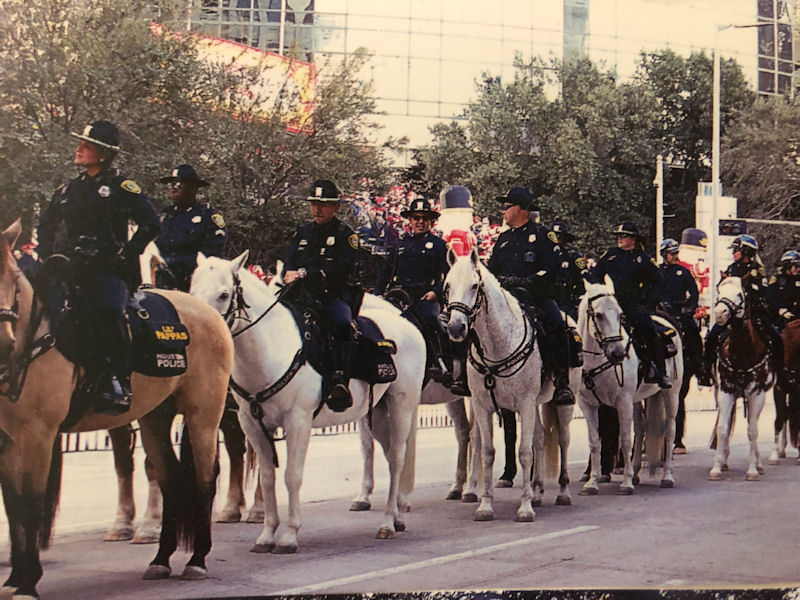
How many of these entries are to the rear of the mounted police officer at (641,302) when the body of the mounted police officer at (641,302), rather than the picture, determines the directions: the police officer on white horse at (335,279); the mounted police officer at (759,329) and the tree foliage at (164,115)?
1

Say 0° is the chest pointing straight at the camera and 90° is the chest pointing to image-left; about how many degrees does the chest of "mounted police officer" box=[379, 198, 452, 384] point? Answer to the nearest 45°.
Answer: approximately 45°

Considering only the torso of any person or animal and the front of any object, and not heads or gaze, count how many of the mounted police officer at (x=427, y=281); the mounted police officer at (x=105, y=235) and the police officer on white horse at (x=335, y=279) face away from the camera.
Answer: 0

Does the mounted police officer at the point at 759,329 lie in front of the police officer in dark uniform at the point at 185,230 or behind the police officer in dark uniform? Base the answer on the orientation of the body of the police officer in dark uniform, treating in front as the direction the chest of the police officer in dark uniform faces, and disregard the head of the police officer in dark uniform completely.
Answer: behind

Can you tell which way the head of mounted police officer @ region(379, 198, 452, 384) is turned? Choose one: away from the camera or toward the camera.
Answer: toward the camera

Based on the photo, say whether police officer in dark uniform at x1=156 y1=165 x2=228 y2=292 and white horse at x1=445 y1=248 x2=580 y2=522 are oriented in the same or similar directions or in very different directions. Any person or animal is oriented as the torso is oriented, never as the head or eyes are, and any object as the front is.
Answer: same or similar directions

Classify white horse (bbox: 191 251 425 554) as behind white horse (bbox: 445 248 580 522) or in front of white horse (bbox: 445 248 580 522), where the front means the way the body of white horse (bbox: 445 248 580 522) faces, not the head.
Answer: in front

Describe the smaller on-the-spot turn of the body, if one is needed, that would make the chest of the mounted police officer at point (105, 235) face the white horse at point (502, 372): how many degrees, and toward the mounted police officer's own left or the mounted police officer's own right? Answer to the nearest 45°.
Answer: approximately 180°

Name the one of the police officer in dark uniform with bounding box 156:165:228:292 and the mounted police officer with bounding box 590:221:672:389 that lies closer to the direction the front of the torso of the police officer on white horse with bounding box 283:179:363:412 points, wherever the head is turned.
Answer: the police officer in dark uniform

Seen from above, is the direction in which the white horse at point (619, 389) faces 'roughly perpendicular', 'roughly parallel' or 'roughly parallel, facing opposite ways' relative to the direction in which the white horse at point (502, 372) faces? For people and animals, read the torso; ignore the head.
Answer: roughly parallel

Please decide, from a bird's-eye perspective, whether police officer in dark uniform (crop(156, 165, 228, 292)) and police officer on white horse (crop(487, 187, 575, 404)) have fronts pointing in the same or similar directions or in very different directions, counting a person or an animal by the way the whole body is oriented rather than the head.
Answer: same or similar directions
